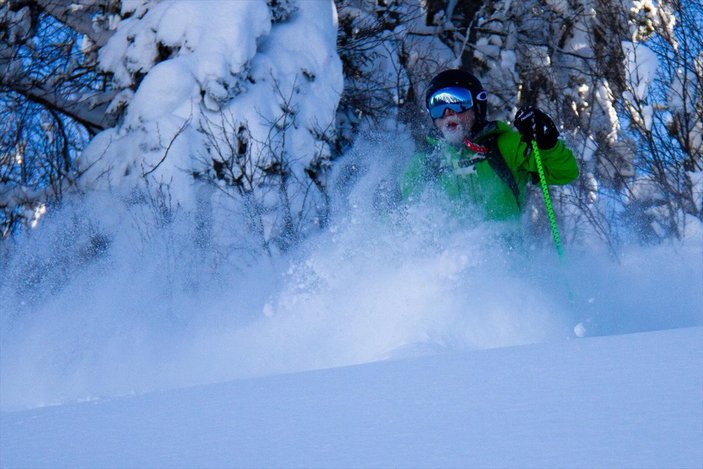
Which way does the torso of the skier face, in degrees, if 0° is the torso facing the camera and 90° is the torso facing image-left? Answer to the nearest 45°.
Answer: approximately 45°
